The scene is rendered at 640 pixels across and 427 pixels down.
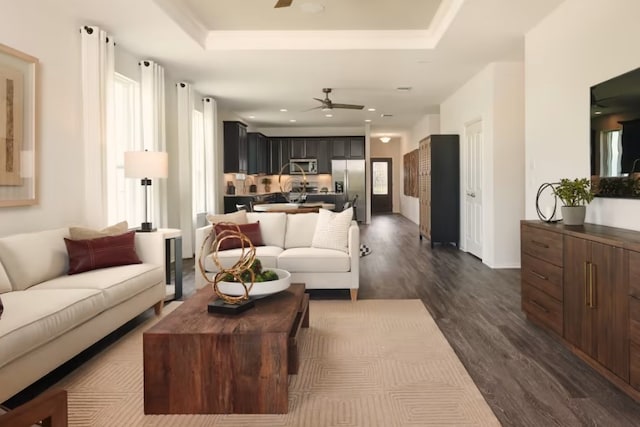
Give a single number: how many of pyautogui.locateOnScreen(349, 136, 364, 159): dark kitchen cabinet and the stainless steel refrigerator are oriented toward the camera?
2

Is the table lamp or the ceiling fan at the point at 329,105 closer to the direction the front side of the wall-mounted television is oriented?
the table lamp

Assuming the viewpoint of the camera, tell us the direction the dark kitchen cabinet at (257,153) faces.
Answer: facing the viewer and to the right of the viewer

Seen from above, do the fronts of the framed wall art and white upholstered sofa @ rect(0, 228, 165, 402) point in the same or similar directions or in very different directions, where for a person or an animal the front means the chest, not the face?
same or similar directions

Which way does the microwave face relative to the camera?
toward the camera

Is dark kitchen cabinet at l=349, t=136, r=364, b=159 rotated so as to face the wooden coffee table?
yes

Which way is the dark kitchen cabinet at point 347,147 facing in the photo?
toward the camera

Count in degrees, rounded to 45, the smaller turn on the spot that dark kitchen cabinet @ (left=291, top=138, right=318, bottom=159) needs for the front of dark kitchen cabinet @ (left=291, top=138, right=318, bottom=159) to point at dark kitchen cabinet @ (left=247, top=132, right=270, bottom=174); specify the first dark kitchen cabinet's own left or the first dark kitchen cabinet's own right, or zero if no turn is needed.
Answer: approximately 45° to the first dark kitchen cabinet's own right

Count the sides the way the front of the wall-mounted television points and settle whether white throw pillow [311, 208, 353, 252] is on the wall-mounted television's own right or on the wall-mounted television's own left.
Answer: on the wall-mounted television's own right

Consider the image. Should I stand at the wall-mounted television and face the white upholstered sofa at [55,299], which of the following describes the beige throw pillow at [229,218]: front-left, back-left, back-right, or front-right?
front-right

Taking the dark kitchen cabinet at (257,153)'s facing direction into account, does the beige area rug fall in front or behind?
in front

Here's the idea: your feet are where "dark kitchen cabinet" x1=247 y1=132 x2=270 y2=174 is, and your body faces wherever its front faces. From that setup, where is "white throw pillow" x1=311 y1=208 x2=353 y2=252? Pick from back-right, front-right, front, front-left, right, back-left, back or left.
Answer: front-right

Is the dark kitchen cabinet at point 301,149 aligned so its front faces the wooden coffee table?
yes

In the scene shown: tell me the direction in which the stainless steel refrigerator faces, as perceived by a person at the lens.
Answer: facing the viewer

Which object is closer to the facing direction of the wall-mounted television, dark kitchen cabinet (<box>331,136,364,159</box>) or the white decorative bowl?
the white decorative bowl

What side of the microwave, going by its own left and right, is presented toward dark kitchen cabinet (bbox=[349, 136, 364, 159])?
left

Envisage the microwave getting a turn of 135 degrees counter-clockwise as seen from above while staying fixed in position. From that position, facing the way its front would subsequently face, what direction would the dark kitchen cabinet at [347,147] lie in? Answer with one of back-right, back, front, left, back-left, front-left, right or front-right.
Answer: front-right
